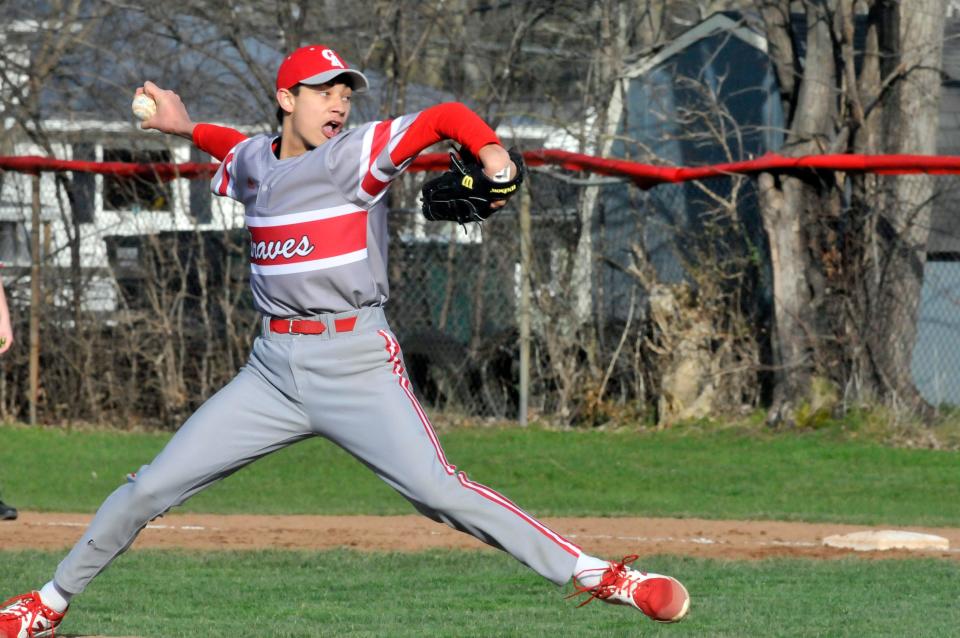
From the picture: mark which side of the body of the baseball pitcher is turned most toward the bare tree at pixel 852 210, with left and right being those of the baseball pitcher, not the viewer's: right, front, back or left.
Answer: back

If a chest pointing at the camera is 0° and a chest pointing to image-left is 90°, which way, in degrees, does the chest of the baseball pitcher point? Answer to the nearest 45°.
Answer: approximately 45°
